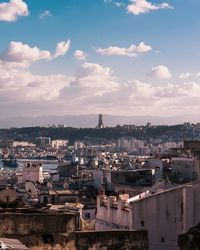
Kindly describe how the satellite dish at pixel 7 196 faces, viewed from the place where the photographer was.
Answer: facing away from the viewer

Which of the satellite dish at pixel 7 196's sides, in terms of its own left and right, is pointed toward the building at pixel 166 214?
right
